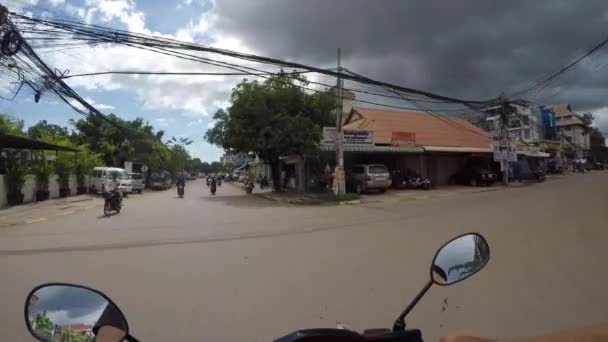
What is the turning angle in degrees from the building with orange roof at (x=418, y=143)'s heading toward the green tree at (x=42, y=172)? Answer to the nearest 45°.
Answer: approximately 45° to its right

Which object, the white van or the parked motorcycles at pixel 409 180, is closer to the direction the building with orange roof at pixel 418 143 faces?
the parked motorcycles

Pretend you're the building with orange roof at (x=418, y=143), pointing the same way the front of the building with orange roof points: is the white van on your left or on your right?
on your right

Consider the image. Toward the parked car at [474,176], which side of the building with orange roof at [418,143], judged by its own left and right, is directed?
left

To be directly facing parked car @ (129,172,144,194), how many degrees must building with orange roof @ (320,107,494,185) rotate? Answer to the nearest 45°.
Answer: approximately 90° to its right

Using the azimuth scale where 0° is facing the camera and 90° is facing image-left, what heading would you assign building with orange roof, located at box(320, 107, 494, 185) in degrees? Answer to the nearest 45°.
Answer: approximately 0°
